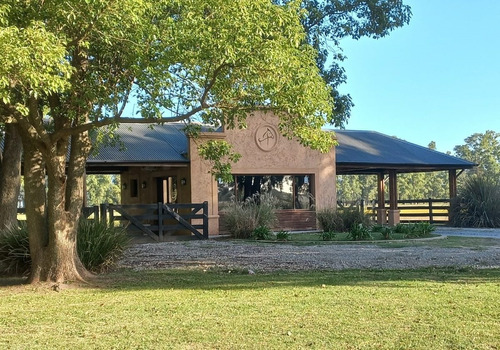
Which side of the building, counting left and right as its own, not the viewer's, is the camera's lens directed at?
front

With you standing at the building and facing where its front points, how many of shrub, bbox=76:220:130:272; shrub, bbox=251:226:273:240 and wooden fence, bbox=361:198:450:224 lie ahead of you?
2

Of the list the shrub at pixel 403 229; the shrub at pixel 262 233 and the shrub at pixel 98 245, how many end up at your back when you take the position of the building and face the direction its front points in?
0

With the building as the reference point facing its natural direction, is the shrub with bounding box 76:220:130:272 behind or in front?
in front

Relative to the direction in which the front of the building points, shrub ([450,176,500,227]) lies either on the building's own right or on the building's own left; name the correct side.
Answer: on the building's own left

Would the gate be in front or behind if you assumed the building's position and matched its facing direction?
in front

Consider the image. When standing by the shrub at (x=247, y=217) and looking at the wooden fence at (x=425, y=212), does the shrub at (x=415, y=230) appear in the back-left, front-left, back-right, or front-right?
front-right

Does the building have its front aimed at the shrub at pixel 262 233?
yes
